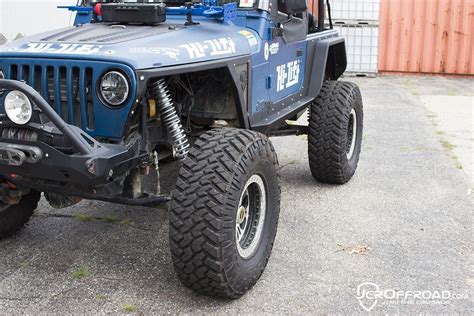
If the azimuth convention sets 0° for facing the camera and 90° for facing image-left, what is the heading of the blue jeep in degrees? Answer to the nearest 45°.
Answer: approximately 45°

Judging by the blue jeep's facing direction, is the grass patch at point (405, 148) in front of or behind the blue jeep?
behind

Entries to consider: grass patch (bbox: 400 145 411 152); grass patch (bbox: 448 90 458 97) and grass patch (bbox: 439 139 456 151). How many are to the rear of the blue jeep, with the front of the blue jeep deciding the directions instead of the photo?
3

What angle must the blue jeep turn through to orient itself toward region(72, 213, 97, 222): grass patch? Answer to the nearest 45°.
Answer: approximately 90° to its right

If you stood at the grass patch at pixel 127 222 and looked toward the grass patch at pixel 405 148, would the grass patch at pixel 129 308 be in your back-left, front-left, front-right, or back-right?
back-right

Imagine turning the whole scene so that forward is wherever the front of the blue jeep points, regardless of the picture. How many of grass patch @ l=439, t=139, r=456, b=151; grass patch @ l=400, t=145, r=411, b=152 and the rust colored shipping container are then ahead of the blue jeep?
0

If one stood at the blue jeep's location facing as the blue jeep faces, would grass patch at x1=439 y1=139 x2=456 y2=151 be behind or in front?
behind
